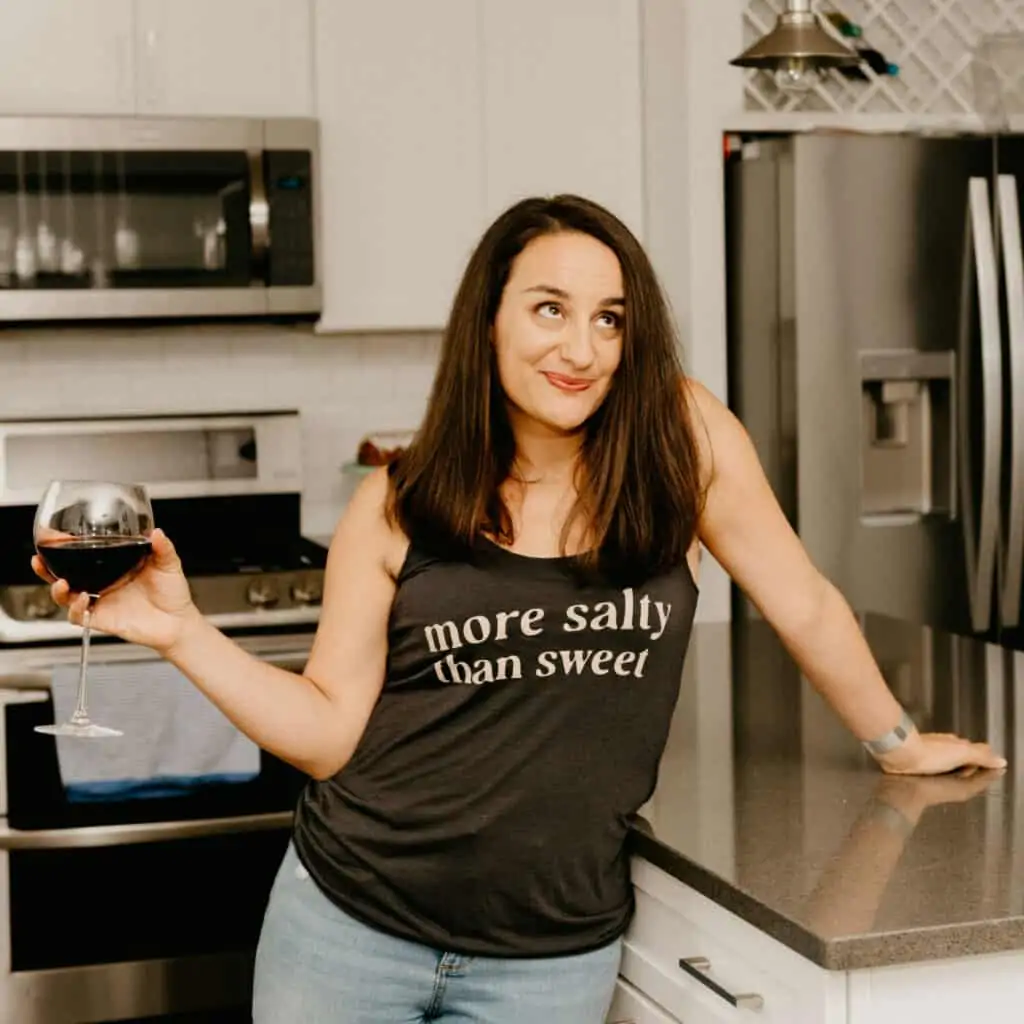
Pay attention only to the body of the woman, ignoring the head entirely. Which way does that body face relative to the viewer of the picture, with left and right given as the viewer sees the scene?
facing the viewer

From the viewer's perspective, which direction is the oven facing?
toward the camera

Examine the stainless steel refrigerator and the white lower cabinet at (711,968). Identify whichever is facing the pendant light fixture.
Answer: the stainless steel refrigerator

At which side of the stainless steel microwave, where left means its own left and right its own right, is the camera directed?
front

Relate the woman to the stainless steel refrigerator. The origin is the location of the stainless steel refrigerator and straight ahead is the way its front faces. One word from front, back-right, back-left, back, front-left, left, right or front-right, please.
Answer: front

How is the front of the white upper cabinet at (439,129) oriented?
toward the camera

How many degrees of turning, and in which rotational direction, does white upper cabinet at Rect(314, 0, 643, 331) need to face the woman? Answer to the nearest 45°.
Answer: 0° — it already faces them

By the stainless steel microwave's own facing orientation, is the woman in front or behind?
in front

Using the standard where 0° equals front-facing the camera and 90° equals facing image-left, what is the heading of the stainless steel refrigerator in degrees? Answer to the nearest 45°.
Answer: approximately 0°
